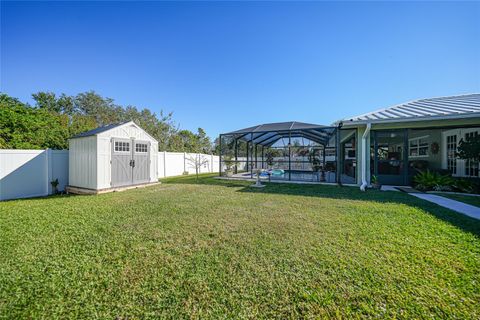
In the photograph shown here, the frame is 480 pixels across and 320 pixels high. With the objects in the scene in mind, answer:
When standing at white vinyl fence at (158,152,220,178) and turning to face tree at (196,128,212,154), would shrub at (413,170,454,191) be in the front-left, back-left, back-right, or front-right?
back-right

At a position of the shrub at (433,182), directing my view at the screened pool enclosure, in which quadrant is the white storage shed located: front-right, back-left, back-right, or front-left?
front-left

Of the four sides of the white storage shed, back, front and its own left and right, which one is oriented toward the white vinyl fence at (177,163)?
left

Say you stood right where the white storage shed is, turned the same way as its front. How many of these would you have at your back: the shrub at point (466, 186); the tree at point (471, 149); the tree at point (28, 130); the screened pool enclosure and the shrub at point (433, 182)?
1

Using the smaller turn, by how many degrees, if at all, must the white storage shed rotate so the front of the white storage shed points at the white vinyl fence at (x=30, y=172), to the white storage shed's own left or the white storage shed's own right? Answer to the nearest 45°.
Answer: approximately 135° to the white storage shed's own right

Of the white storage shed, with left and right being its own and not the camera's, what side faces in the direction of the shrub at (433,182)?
front

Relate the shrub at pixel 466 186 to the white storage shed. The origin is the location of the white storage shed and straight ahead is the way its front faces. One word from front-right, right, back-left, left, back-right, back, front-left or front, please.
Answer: front

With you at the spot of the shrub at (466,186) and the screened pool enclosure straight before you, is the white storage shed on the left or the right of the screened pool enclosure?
left

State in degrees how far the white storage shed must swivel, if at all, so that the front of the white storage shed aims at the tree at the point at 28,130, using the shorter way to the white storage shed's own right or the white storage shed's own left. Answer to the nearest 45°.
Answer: approximately 180°

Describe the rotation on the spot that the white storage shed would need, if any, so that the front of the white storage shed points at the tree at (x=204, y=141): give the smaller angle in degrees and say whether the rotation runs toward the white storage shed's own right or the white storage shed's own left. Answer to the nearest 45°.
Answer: approximately 90° to the white storage shed's own left

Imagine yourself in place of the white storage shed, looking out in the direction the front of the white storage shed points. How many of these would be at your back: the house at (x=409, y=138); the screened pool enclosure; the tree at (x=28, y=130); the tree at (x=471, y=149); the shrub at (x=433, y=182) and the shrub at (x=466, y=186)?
1
